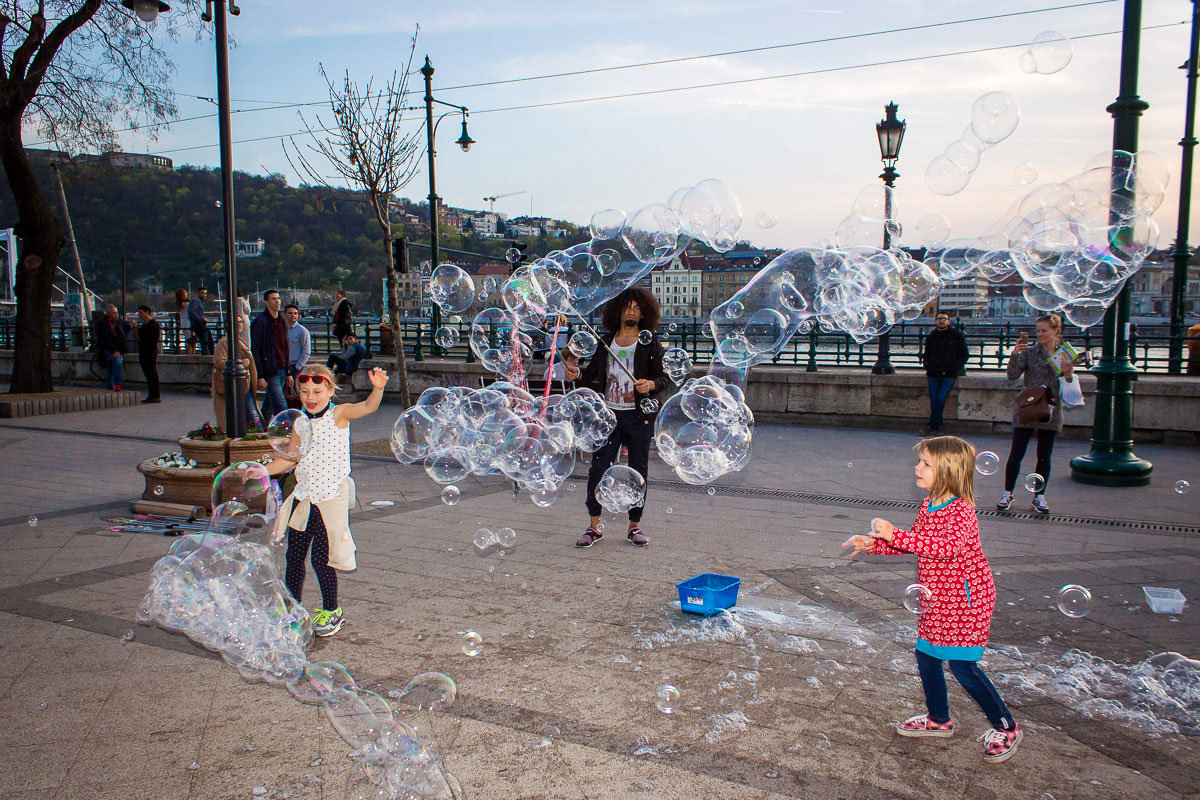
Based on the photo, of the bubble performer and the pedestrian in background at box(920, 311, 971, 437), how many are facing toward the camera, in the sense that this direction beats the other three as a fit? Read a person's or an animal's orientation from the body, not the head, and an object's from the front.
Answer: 2

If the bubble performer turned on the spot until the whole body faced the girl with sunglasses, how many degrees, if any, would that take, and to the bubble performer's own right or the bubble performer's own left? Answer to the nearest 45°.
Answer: approximately 45° to the bubble performer's own right

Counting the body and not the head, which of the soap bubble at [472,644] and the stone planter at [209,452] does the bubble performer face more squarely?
the soap bubble

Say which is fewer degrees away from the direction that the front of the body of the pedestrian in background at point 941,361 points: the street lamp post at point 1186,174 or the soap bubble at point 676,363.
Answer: the soap bubble

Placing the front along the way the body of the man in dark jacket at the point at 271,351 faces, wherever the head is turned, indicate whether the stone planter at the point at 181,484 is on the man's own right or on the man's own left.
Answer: on the man's own right

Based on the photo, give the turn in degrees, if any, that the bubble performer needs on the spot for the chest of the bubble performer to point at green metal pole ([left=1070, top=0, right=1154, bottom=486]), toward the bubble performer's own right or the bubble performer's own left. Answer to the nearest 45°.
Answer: approximately 135° to the bubble performer's own left

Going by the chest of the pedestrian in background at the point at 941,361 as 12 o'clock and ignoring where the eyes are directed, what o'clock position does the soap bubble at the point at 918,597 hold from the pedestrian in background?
The soap bubble is roughly at 12 o'clock from the pedestrian in background.

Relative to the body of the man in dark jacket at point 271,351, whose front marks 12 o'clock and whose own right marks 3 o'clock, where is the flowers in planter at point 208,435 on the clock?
The flowers in planter is roughly at 2 o'clock from the man in dark jacket.
